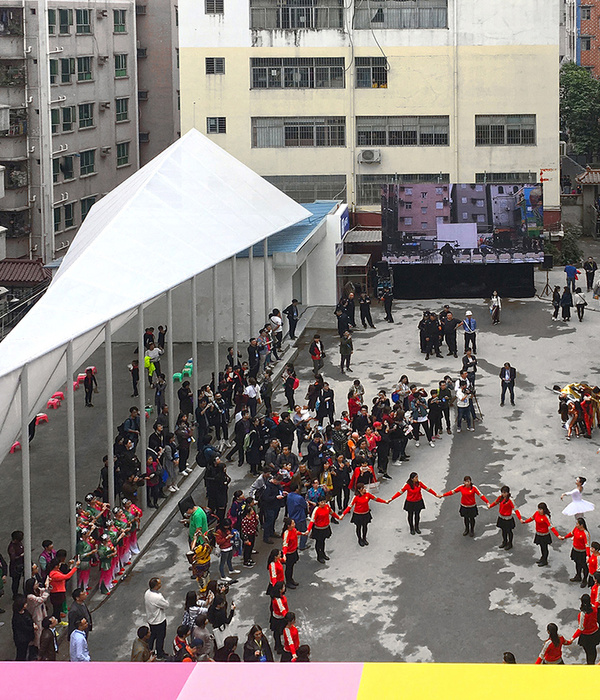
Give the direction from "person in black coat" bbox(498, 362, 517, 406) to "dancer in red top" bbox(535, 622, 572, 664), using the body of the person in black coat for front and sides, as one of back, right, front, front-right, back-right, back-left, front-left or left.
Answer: front

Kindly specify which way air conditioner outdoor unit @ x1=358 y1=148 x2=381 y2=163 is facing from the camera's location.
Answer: facing the viewer

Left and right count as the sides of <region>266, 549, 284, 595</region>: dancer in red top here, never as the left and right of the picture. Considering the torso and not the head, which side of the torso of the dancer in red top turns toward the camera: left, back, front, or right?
right

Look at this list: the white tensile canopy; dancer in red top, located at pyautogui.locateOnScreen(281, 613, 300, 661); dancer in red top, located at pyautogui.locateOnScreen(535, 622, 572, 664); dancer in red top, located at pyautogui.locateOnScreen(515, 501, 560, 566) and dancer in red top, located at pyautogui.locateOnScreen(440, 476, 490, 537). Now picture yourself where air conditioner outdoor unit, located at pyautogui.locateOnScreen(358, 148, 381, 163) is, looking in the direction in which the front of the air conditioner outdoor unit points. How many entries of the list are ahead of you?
5

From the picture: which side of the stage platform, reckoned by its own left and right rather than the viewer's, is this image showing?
front

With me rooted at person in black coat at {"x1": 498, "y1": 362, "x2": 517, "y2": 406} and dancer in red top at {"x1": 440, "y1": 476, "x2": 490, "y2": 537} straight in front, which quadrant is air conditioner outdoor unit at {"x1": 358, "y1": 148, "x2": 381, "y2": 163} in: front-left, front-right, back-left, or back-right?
back-right

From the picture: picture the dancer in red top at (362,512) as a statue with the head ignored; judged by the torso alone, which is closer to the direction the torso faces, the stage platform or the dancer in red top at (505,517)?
the dancer in red top

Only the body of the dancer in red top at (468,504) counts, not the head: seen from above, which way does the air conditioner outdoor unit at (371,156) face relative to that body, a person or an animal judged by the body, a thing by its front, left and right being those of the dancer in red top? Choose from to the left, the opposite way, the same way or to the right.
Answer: the same way

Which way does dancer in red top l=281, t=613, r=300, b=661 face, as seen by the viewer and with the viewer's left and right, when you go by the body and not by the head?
facing to the right of the viewer

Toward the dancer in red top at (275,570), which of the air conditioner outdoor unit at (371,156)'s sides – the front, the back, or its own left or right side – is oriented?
front

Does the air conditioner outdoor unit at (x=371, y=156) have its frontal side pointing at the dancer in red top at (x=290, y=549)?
yes

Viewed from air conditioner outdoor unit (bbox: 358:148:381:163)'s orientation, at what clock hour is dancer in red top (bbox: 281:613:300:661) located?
The dancer in red top is roughly at 12 o'clock from the air conditioner outdoor unit.

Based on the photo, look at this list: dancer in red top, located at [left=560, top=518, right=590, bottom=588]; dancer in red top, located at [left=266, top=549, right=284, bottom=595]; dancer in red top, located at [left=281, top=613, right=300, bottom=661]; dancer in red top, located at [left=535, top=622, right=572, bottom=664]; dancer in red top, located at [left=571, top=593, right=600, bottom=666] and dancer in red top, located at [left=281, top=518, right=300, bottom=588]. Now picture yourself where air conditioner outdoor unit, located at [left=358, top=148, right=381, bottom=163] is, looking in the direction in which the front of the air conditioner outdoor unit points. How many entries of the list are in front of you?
6

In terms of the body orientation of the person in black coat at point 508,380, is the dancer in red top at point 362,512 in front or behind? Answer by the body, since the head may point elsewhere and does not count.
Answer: in front

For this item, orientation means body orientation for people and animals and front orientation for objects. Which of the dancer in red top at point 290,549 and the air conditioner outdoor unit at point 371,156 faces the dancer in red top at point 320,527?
the air conditioner outdoor unit

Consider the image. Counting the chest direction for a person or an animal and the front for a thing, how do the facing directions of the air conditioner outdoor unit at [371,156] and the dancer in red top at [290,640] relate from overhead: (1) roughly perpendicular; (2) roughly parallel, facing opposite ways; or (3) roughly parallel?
roughly perpendicular

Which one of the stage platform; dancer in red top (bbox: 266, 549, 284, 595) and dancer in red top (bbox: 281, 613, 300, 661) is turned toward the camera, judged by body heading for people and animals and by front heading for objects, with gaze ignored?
the stage platform
